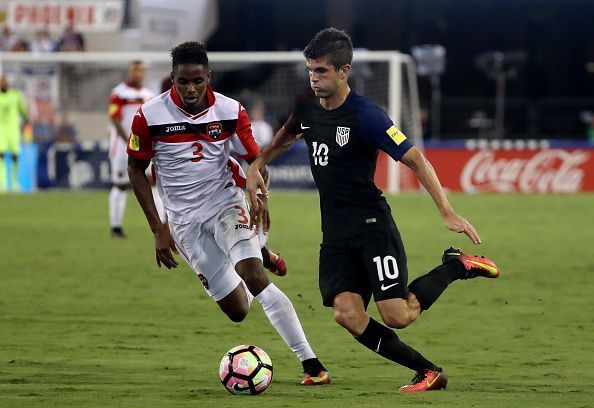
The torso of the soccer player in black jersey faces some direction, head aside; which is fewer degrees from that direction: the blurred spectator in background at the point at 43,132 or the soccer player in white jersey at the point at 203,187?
the soccer player in white jersey

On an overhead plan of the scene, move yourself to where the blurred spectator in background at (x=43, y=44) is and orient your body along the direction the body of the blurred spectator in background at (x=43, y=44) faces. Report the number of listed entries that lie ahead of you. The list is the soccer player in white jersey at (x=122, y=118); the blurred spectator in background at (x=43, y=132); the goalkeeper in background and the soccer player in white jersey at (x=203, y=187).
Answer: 4

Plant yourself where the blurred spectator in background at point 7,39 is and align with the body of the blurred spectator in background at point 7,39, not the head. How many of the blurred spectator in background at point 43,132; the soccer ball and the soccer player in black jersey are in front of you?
3

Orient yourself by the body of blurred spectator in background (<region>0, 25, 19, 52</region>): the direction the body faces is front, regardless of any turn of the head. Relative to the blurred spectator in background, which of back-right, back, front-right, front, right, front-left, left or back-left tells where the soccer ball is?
front

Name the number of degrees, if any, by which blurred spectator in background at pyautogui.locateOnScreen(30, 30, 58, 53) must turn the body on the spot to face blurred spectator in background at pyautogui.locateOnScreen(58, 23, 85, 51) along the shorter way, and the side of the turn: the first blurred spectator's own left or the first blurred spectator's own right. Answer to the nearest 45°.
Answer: approximately 90° to the first blurred spectator's own left

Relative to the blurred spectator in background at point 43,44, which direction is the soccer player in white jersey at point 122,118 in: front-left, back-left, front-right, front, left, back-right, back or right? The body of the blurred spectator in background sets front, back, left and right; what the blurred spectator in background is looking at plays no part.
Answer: front

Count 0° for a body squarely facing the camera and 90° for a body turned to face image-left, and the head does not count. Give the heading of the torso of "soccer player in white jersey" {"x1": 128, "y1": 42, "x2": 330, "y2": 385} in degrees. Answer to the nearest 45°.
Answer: approximately 0°

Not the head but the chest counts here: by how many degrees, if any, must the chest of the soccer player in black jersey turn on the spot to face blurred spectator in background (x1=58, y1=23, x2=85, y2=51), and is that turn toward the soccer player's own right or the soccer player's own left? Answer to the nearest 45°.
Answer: approximately 135° to the soccer player's own right

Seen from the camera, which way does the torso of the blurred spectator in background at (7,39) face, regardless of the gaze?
toward the camera

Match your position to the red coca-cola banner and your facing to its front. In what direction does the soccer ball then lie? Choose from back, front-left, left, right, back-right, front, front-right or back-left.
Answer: front

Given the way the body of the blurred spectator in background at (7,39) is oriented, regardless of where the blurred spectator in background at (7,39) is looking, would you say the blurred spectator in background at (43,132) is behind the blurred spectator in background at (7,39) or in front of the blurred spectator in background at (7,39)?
in front

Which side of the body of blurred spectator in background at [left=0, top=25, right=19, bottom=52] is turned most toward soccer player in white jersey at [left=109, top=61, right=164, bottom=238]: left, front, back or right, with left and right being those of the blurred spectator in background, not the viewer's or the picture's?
front

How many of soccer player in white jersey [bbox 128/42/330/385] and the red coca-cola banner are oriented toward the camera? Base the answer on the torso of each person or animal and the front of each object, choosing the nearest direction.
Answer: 2

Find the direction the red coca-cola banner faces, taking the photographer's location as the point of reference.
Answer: facing the viewer

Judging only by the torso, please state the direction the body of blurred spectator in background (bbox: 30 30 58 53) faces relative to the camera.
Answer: toward the camera
